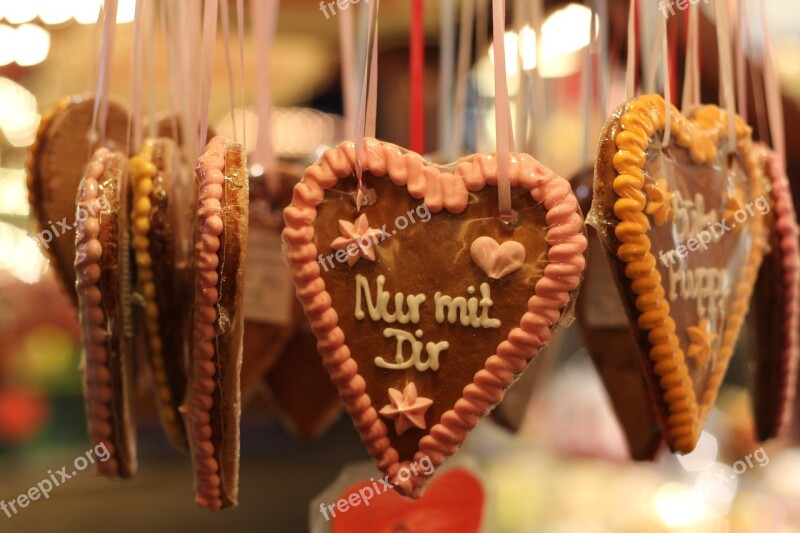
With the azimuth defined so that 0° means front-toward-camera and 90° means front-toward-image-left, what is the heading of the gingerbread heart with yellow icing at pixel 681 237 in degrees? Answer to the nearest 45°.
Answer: approximately 315°
